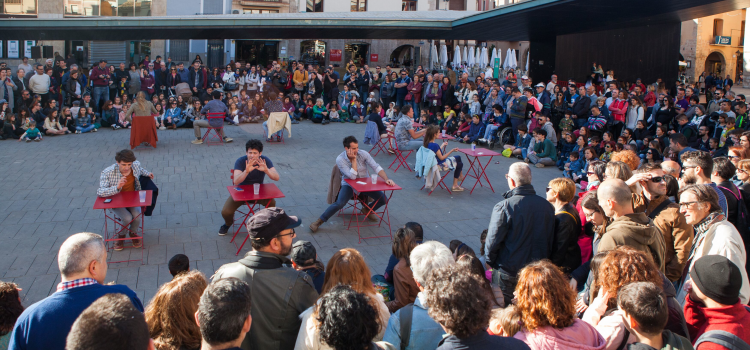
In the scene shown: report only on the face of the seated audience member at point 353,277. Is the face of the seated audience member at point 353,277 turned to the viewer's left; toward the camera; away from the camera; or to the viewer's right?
away from the camera

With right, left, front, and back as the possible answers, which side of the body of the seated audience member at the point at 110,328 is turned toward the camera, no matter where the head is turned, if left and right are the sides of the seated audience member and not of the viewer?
back

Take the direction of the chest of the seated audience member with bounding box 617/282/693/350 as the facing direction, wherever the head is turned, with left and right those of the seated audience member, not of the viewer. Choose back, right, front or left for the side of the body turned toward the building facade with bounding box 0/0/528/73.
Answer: front

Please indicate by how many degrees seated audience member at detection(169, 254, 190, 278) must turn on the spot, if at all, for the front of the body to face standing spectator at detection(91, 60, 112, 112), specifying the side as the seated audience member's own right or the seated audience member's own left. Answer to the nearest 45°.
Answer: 0° — they already face them

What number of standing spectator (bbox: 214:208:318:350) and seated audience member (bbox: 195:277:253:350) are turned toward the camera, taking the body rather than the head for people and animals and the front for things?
0

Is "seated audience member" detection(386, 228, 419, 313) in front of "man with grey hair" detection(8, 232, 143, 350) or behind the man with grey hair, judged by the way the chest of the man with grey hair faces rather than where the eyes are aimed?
in front

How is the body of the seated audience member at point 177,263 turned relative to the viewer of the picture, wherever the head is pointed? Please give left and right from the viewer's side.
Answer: facing away from the viewer

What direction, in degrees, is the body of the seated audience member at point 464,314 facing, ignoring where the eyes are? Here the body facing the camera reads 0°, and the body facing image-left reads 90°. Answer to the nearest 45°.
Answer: approximately 180°

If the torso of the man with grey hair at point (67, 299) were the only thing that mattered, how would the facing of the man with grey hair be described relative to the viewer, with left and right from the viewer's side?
facing away from the viewer and to the right of the viewer

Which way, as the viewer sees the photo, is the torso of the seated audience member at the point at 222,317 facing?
away from the camera

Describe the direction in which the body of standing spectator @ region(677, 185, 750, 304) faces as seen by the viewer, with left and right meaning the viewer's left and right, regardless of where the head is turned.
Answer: facing to the left of the viewer

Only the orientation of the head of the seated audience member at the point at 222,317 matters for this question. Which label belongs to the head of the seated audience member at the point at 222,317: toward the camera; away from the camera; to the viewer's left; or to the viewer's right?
away from the camera

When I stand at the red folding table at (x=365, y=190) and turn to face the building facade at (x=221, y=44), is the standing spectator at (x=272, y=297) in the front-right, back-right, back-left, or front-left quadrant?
back-left

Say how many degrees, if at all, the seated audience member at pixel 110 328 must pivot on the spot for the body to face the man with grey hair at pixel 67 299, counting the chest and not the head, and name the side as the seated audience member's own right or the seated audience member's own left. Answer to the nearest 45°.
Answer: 0° — they already face them

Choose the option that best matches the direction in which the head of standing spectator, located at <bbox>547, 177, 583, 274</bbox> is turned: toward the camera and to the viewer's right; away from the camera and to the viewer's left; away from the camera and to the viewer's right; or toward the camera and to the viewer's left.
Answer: away from the camera and to the viewer's left

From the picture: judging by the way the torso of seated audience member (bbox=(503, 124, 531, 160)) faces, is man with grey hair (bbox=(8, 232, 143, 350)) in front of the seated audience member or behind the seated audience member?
in front

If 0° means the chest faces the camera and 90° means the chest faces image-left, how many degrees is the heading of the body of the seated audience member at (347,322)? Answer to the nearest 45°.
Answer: approximately 180°
